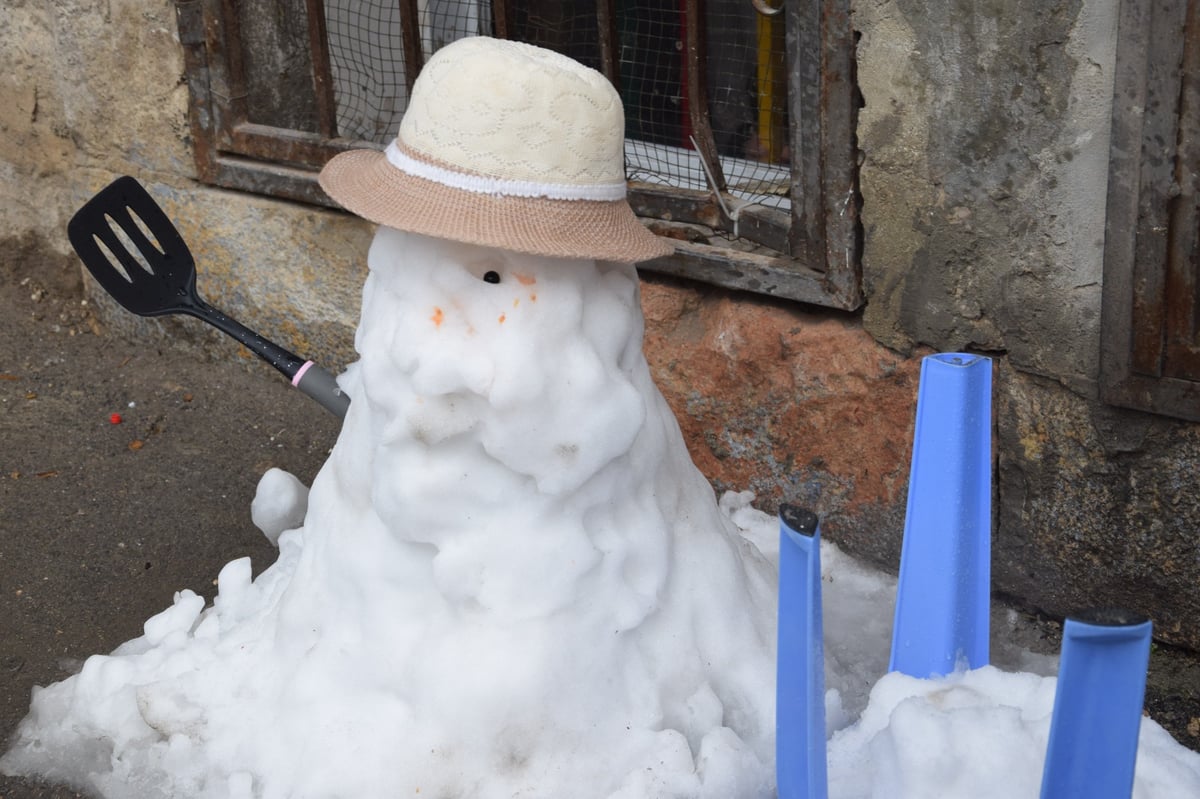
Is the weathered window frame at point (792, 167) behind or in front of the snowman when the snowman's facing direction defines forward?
behind

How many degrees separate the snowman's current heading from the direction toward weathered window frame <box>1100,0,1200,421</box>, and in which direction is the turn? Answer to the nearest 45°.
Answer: approximately 90° to its left

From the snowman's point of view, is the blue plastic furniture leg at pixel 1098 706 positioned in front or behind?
in front

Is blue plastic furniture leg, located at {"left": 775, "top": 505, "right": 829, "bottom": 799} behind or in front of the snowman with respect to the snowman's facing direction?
in front

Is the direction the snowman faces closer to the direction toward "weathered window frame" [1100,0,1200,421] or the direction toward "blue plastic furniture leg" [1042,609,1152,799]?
the blue plastic furniture leg

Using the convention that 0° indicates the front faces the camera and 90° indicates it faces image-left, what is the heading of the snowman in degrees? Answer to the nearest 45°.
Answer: approximately 0°
